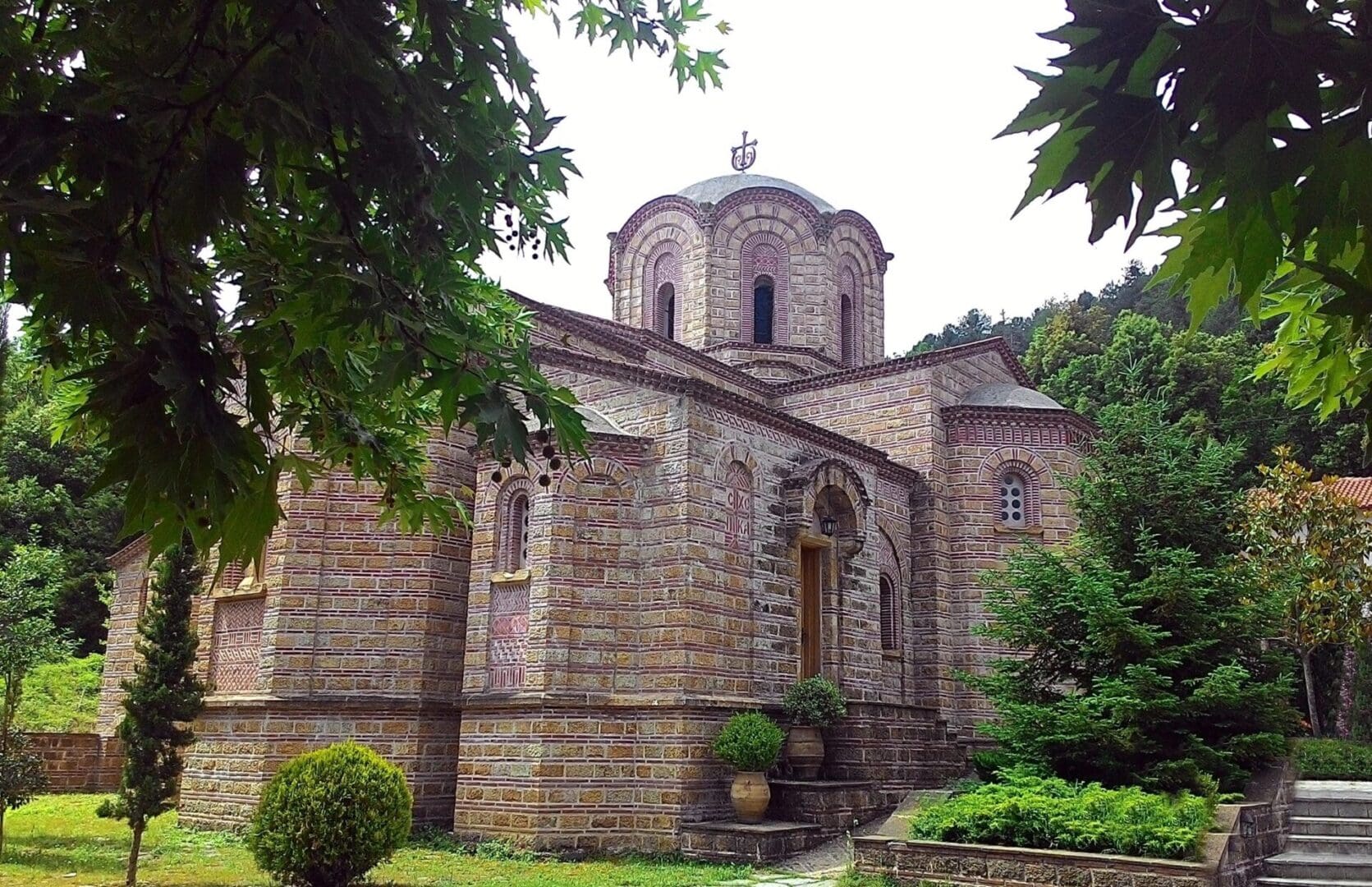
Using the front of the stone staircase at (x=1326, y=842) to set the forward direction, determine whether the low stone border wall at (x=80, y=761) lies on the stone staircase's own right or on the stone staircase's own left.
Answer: on the stone staircase's own right

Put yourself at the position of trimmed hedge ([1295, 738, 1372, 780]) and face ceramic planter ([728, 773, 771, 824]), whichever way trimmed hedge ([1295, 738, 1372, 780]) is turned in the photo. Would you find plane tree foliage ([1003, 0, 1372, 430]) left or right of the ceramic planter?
left

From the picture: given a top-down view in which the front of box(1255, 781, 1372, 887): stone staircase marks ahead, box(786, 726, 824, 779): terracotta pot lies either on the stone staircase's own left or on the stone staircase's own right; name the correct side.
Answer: on the stone staircase's own right

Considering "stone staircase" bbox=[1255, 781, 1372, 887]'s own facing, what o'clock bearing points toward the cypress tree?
The cypress tree is roughly at 2 o'clock from the stone staircase.

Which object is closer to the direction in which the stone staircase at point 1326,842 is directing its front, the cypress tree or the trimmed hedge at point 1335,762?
the cypress tree

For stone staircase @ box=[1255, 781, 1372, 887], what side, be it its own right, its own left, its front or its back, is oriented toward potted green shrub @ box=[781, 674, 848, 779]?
right

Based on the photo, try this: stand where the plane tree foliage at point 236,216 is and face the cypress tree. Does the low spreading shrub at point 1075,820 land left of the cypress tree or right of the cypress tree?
right

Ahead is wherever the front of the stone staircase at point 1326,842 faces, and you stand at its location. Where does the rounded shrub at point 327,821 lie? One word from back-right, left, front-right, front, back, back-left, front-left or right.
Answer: front-right

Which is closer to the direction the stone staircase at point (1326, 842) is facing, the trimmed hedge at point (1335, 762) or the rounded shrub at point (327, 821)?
the rounded shrub

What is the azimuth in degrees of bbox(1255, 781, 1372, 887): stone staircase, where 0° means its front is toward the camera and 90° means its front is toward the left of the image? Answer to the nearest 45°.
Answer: approximately 0°
